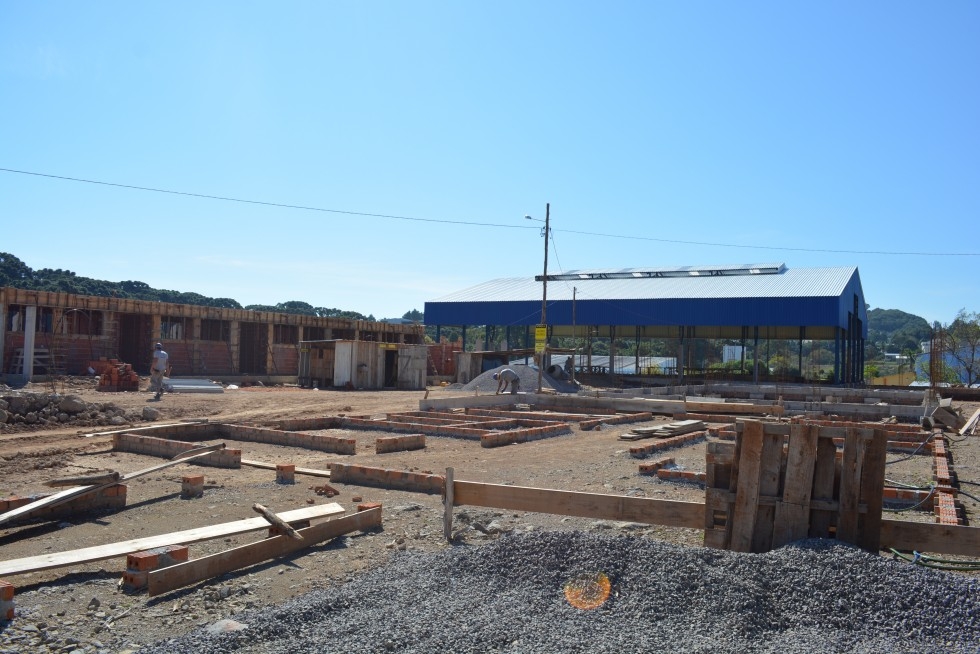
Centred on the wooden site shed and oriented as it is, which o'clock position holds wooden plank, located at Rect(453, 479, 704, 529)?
The wooden plank is roughly at 12 o'clock from the wooden site shed.

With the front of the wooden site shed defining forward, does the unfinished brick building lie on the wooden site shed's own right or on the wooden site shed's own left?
on the wooden site shed's own right

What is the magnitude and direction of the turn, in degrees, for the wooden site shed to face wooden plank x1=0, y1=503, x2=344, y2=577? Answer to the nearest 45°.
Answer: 0° — it already faces it

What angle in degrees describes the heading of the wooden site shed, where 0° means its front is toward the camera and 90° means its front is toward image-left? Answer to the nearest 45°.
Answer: approximately 0°

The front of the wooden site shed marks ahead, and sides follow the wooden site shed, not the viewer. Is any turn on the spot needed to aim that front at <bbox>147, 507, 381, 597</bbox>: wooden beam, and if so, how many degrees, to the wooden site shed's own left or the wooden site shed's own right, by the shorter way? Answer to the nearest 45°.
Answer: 0° — it already faces it

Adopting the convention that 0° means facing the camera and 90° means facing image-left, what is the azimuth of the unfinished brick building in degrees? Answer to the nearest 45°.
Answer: approximately 315°

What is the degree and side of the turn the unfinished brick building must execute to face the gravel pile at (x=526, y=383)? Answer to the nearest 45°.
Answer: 0° — it already faces it
